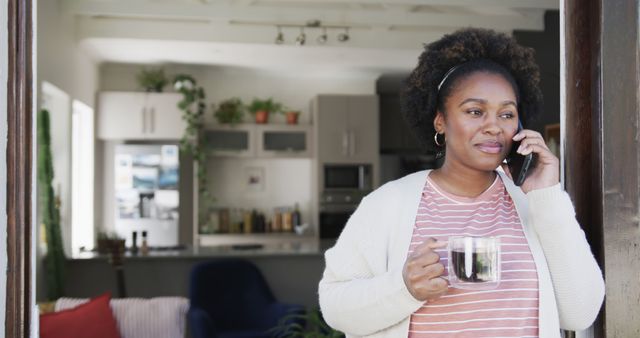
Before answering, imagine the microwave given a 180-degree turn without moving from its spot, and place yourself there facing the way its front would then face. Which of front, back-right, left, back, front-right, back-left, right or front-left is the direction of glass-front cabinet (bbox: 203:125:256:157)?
left

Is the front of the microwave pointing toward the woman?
yes

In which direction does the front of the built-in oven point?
toward the camera

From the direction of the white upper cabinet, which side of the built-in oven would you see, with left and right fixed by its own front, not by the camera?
right

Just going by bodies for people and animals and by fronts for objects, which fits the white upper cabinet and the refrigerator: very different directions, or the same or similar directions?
same or similar directions

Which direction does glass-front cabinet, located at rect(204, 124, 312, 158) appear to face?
toward the camera

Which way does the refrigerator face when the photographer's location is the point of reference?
facing the viewer

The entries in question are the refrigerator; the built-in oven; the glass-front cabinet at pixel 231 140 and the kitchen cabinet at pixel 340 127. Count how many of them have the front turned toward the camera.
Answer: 4

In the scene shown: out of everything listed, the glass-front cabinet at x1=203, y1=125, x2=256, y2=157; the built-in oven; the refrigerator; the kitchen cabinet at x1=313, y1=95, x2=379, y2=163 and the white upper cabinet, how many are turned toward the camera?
5

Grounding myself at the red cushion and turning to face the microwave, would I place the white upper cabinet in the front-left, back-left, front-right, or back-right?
front-left

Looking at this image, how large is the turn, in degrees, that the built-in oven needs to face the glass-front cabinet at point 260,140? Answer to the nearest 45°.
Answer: approximately 90° to its right

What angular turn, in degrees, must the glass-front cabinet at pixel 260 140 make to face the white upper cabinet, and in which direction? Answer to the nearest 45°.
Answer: approximately 90° to its right
